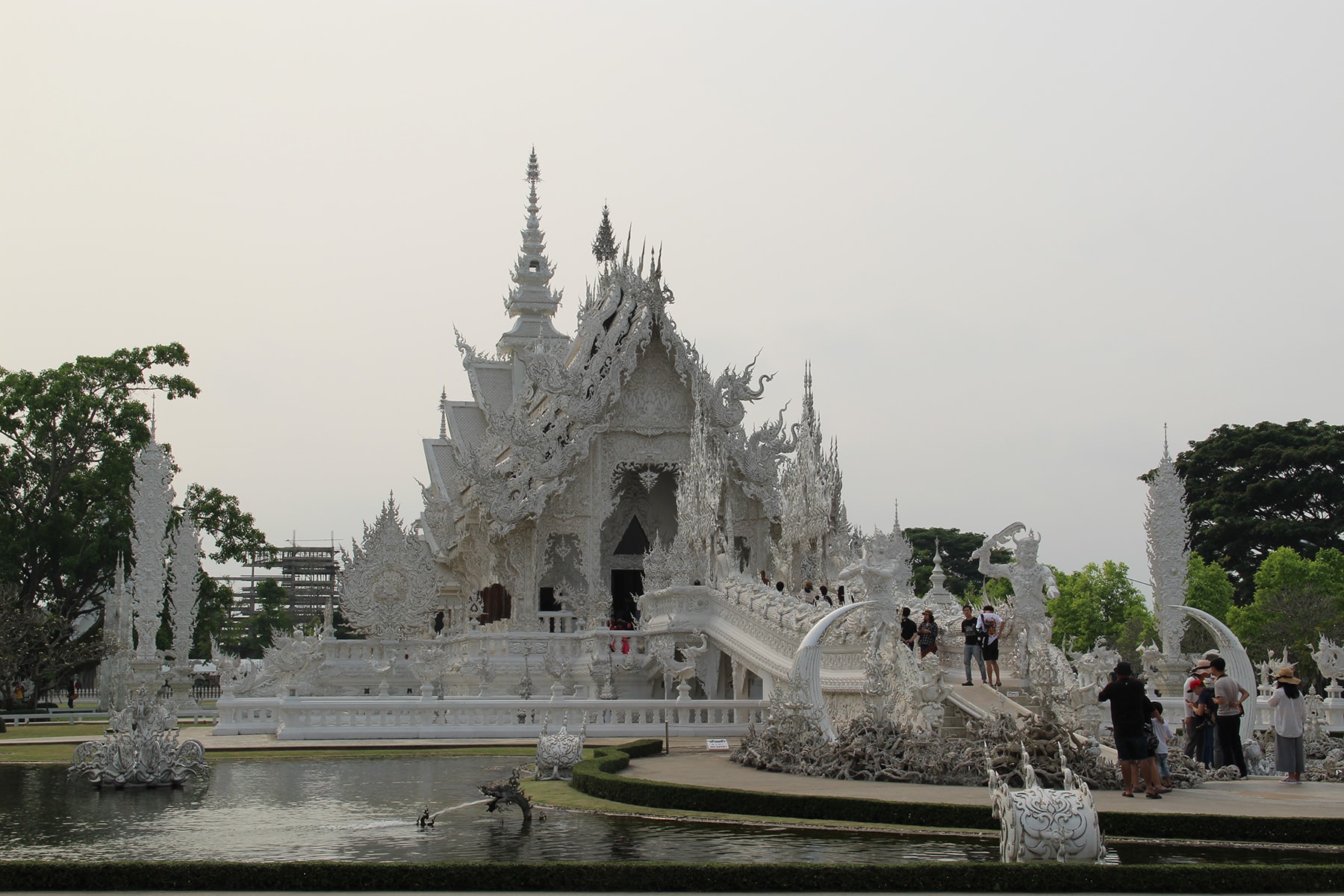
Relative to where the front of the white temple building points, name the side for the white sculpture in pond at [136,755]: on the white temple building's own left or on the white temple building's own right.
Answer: on the white temple building's own right

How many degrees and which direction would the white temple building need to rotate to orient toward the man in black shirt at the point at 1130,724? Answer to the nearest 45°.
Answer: approximately 45° to its right

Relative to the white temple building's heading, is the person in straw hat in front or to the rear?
in front

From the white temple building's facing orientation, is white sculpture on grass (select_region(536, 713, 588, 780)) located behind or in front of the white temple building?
in front

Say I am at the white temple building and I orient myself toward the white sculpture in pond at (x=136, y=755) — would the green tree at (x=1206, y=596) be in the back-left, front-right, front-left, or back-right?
back-left

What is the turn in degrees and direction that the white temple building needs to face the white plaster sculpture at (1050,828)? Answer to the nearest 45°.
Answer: approximately 45° to its right

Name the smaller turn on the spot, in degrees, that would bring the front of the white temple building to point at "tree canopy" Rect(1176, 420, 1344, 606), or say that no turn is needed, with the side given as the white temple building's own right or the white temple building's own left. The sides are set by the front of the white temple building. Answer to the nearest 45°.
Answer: approximately 90° to the white temple building's own left

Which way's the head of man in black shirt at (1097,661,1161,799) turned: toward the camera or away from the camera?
away from the camera

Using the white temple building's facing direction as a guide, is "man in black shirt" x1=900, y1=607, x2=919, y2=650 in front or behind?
in front

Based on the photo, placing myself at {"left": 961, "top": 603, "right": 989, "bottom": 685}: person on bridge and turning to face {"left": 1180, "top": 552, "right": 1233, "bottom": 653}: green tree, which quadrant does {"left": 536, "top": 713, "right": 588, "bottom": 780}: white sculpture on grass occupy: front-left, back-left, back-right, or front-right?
back-left

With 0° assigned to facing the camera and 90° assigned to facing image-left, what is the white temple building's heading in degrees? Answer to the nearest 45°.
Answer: approximately 315°

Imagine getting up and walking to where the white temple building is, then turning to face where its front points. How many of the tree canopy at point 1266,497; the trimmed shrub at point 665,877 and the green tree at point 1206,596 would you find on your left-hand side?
2

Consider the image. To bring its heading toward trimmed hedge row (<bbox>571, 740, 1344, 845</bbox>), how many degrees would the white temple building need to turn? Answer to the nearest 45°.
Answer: approximately 45° to its right

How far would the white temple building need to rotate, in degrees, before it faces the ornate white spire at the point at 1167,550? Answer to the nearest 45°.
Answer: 0° — it already faces it

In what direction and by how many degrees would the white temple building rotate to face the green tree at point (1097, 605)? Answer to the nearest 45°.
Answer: approximately 90° to its left
